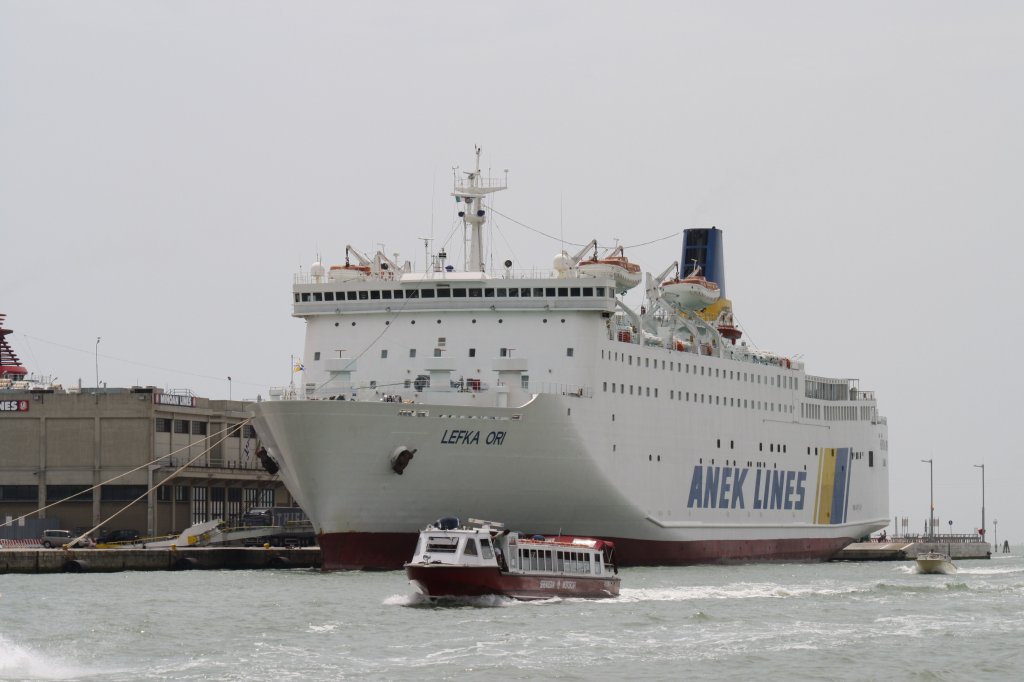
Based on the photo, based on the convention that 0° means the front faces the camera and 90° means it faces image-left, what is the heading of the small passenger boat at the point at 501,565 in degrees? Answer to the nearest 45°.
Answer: approximately 45°
